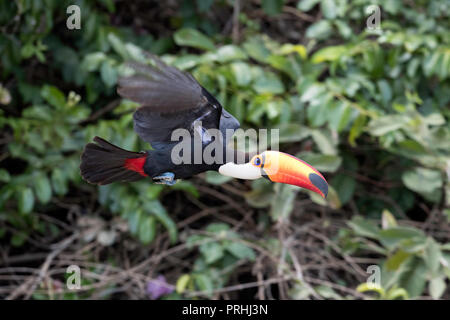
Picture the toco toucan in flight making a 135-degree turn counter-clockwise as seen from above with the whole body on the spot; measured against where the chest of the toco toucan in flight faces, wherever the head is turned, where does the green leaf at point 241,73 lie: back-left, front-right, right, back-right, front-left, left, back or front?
front-right

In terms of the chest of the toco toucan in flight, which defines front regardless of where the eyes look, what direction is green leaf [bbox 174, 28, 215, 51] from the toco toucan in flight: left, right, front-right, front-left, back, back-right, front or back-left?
left

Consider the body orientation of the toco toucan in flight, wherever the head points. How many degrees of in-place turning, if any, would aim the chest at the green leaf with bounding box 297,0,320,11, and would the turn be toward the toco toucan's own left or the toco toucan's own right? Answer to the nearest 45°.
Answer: approximately 90° to the toco toucan's own left

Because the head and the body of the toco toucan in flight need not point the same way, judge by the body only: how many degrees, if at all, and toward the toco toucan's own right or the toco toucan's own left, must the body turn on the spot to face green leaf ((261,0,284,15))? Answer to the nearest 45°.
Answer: approximately 90° to the toco toucan's own left

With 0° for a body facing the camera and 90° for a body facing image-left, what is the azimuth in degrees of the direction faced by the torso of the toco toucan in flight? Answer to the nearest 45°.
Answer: approximately 270°

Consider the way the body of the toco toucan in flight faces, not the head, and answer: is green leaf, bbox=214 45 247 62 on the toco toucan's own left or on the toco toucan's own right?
on the toco toucan's own left
